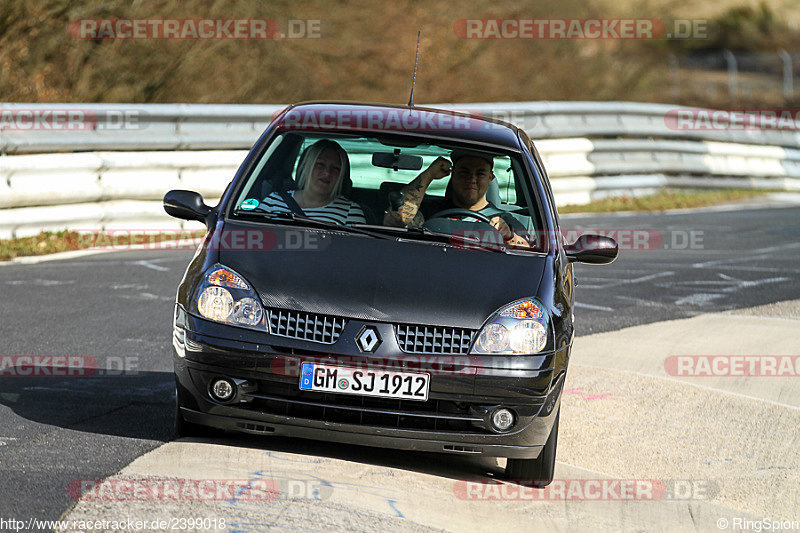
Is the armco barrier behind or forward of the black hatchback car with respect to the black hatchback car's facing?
behind

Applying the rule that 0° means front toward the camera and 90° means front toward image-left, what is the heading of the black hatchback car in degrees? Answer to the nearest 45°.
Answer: approximately 0°

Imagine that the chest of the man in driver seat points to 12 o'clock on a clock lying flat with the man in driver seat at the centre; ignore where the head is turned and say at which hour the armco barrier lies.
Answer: The armco barrier is roughly at 5 o'clock from the man in driver seat.
